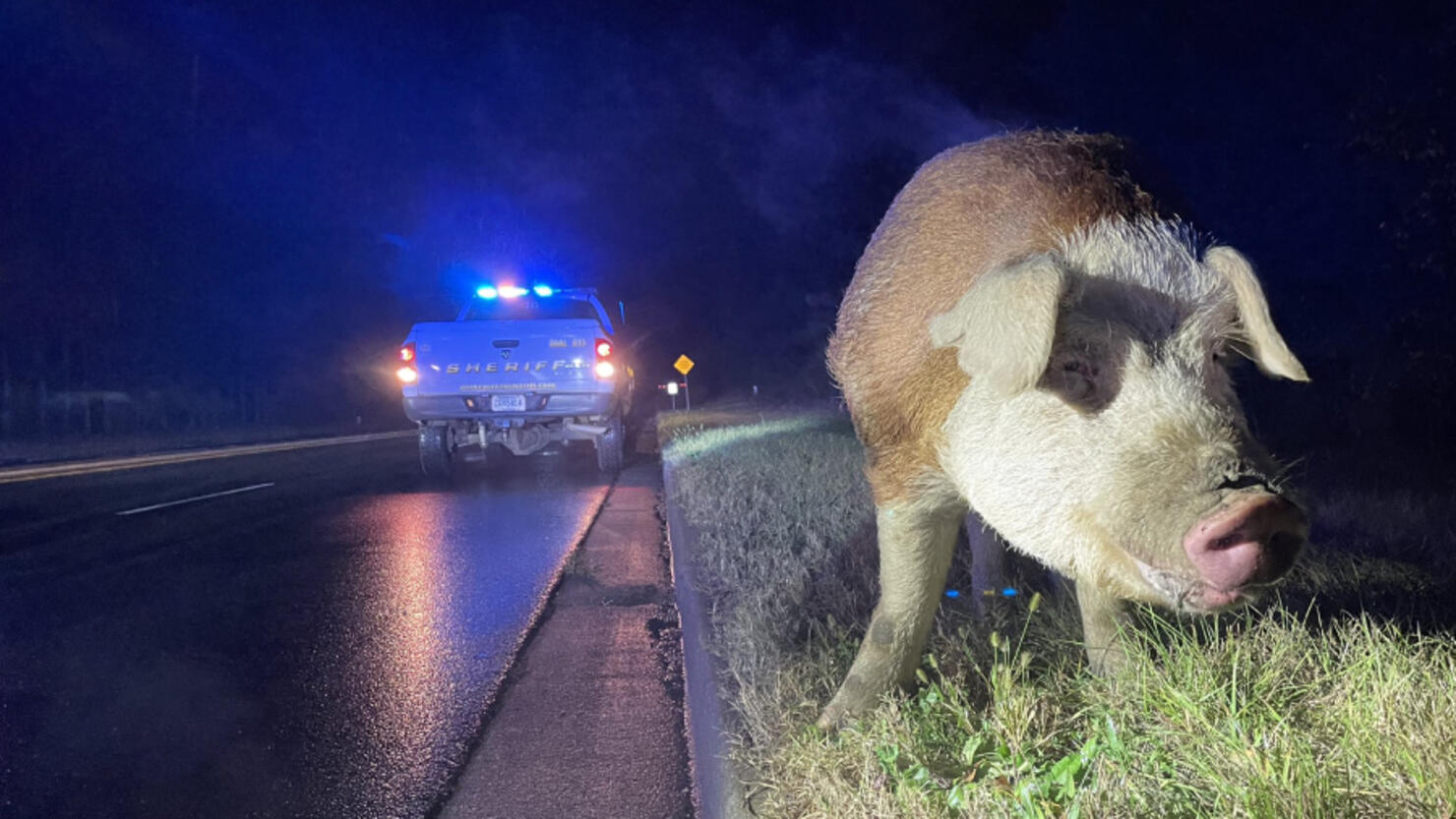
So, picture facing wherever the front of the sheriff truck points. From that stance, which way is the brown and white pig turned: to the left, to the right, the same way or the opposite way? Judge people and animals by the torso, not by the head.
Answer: the opposite way

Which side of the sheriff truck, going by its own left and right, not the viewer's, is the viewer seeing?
back

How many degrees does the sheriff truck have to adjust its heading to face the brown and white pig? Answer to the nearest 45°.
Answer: approximately 180°

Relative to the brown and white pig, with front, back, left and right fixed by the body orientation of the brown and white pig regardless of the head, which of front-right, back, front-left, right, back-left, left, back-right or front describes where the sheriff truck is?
back

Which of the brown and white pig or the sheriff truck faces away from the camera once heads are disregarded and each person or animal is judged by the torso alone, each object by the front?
the sheriff truck

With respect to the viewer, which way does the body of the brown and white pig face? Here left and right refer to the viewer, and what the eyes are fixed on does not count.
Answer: facing the viewer and to the right of the viewer

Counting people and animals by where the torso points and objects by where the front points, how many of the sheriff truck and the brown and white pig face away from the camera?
1
